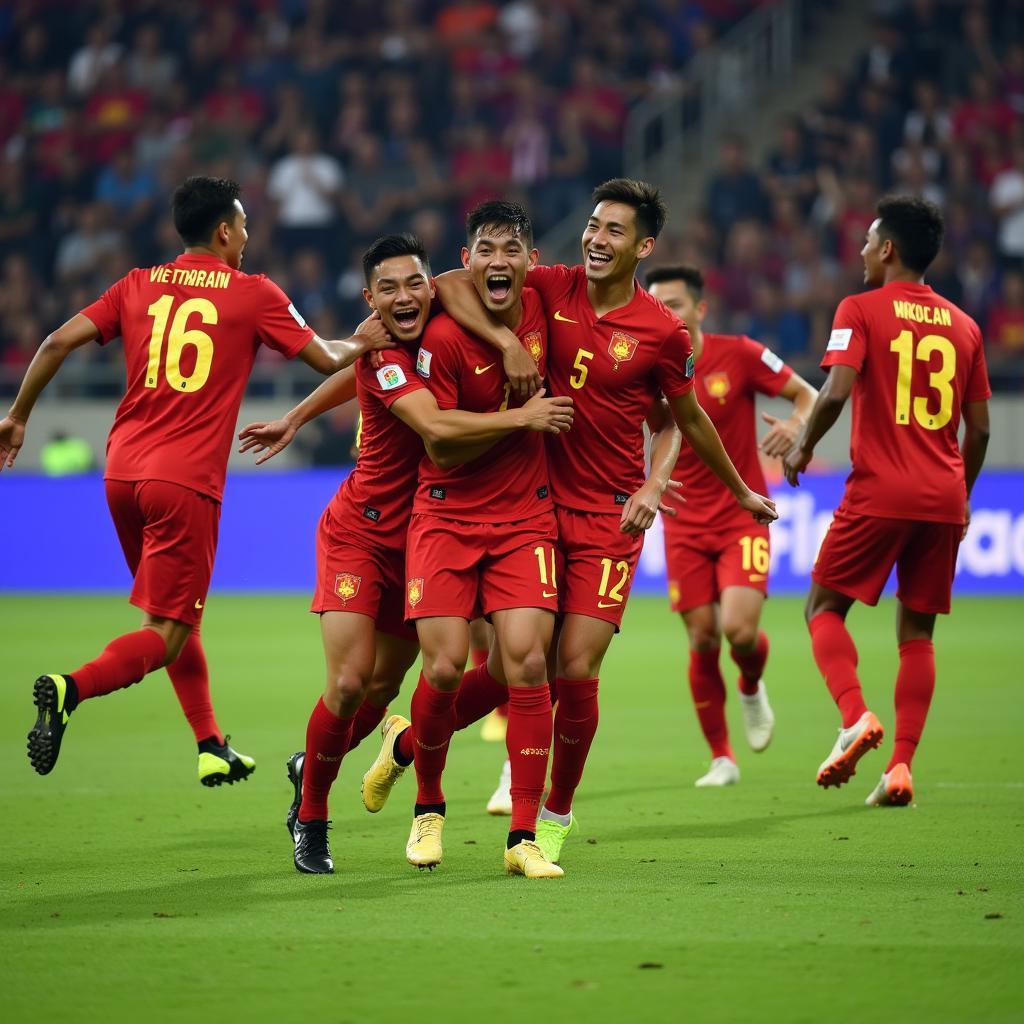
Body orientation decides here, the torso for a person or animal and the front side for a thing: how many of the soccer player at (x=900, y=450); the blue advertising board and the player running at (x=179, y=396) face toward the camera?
1

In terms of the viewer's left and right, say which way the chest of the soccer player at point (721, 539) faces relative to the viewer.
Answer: facing the viewer

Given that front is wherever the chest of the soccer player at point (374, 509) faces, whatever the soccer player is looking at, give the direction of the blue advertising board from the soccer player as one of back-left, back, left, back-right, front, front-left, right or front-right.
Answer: back-left

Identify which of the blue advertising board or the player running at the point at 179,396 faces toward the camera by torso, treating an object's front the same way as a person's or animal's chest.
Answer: the blue advertising board

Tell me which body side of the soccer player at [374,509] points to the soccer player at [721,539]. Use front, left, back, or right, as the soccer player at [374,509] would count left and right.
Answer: left

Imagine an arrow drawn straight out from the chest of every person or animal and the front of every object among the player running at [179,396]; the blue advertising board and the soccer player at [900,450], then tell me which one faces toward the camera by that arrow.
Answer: the blue advertising board

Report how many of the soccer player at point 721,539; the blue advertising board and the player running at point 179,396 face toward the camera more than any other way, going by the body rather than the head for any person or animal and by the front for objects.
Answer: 2

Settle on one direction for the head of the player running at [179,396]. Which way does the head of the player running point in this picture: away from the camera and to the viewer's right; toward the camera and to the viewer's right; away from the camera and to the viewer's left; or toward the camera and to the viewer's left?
away from the camera and to the viewer's right

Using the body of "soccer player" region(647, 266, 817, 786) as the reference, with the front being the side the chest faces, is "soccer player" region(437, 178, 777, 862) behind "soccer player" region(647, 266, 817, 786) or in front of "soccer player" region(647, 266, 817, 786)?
in front

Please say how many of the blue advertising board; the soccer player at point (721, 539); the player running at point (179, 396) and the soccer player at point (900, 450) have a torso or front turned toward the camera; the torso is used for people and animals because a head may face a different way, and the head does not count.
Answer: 2

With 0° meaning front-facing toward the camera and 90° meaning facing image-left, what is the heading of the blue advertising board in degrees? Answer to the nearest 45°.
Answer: approximately 0°

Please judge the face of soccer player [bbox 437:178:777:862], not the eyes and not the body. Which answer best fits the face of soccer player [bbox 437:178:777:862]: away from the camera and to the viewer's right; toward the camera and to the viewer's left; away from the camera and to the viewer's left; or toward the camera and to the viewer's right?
toward the camera and to the viewer's left

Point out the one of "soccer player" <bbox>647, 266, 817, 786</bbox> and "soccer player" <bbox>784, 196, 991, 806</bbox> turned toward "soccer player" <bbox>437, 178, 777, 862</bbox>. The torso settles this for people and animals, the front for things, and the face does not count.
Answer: "soccer player" <bbox>647, 266, 817, 786</bbox>

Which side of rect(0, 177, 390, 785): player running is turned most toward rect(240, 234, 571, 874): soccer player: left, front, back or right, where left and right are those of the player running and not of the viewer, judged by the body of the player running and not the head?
right

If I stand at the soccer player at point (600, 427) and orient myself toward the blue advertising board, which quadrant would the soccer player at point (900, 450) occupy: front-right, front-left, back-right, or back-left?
front-right

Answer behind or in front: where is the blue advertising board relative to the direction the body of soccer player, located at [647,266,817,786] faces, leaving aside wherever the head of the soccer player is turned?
behind

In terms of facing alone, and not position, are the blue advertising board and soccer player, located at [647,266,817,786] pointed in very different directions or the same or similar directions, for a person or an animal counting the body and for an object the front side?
same or similar directions
